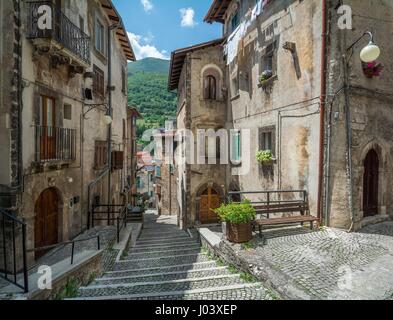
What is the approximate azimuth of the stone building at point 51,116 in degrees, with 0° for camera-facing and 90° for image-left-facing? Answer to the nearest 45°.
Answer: approximately 315°

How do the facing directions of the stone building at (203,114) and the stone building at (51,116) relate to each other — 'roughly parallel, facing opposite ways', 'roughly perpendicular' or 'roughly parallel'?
roughly perpendicular

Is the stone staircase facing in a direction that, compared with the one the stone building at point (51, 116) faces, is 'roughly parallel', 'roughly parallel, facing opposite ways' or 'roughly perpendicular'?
roughly perpendicular

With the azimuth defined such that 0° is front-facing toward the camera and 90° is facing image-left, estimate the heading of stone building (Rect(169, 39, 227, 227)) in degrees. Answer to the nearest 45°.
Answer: approximately 0°

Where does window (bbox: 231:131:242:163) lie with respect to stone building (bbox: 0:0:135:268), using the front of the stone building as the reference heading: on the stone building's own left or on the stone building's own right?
on the stone building's own left

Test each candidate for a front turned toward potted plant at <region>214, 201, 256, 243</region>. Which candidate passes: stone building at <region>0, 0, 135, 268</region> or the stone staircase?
the stone building
